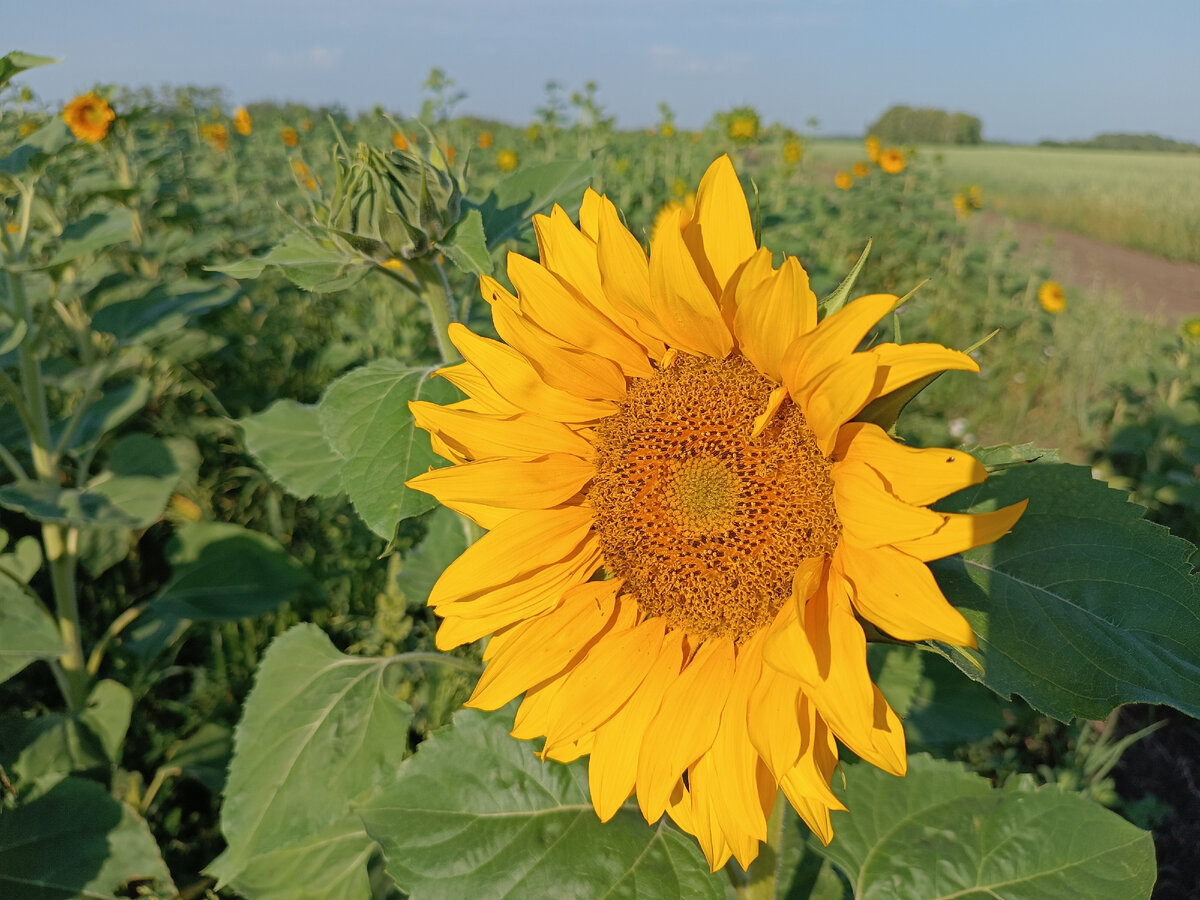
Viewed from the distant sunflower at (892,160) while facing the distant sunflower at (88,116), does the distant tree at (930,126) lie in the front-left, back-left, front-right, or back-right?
back-right

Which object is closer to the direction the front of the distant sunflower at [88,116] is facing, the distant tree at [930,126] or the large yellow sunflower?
the large yellow sunflower

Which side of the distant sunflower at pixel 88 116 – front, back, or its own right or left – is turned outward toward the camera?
front

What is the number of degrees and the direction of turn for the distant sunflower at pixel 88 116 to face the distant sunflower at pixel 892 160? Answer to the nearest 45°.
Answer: approximately 90° to its left

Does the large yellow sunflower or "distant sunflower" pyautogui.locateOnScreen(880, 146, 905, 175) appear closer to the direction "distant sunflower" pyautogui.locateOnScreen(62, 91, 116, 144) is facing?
the large yellow sunflower

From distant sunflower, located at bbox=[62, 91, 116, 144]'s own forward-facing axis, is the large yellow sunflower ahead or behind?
ahead
